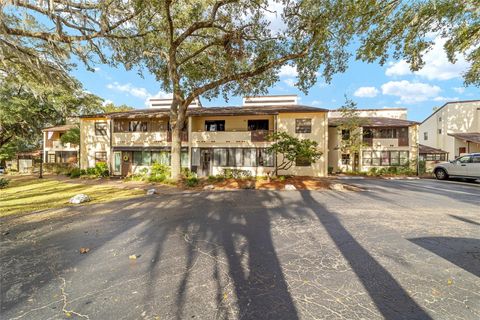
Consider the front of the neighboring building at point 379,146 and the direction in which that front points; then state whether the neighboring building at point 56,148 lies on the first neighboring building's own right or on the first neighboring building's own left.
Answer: on the first neighboring building's own right

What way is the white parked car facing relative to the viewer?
to the viewer's left

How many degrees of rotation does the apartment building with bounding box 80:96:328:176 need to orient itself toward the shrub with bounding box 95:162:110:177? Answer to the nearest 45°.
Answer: approximately 90° to its right

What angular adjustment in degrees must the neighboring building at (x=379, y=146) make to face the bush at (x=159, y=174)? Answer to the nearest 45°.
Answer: approximately 45° to its right

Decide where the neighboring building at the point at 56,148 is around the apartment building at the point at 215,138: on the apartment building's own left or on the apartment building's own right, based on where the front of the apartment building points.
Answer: on the apartment building's own right

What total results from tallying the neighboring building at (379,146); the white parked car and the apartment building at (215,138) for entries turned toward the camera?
2

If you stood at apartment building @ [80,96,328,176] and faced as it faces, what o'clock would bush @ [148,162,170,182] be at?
The bush is roughly at 2 o'clock from the apartment building.

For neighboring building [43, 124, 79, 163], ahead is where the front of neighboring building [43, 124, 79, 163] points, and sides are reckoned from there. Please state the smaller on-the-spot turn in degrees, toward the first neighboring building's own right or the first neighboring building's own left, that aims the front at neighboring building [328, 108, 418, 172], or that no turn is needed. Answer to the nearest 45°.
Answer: approximately 45° to the first neighboring building's own left

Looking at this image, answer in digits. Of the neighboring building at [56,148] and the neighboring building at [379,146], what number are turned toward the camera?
2

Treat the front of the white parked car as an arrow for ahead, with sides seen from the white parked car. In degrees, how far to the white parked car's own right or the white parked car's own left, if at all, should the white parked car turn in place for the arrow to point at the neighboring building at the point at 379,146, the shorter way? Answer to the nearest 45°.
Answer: approximately 45° to the white parked car's own right

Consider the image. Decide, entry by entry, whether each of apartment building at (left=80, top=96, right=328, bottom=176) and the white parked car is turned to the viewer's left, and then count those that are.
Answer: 1

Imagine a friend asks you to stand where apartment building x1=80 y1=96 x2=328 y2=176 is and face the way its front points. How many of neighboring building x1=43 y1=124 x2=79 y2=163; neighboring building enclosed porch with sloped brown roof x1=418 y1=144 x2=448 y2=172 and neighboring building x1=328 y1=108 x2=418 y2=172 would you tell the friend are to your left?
2
